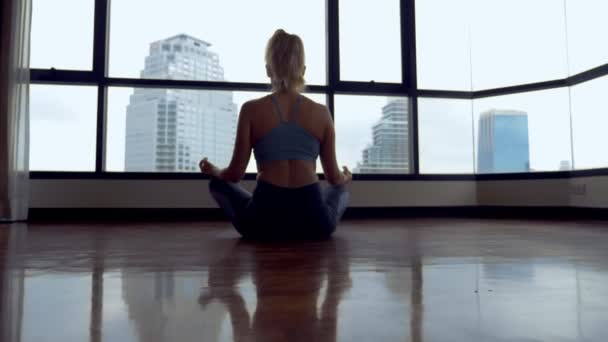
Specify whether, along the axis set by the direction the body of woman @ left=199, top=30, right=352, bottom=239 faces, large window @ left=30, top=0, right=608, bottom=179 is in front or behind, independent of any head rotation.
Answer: in front

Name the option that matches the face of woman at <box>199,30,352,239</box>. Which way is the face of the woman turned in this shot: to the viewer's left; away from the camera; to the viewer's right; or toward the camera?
away from the camera

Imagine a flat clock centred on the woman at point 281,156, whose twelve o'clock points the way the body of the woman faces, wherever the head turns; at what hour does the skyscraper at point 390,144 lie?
The skyscraper is roughly at 1 o'clock from the woman.

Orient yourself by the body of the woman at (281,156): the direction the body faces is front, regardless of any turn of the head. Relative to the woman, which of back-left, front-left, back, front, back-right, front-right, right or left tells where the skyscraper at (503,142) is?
front-right

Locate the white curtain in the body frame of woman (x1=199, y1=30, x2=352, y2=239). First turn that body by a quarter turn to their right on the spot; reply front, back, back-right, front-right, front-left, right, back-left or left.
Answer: back-left

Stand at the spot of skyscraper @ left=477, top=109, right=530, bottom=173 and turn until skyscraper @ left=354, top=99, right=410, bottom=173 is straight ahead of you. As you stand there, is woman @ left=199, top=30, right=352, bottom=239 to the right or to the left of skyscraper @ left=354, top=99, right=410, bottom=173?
left

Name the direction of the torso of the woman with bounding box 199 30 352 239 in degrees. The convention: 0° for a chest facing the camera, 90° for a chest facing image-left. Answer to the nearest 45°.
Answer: approximately 180°
